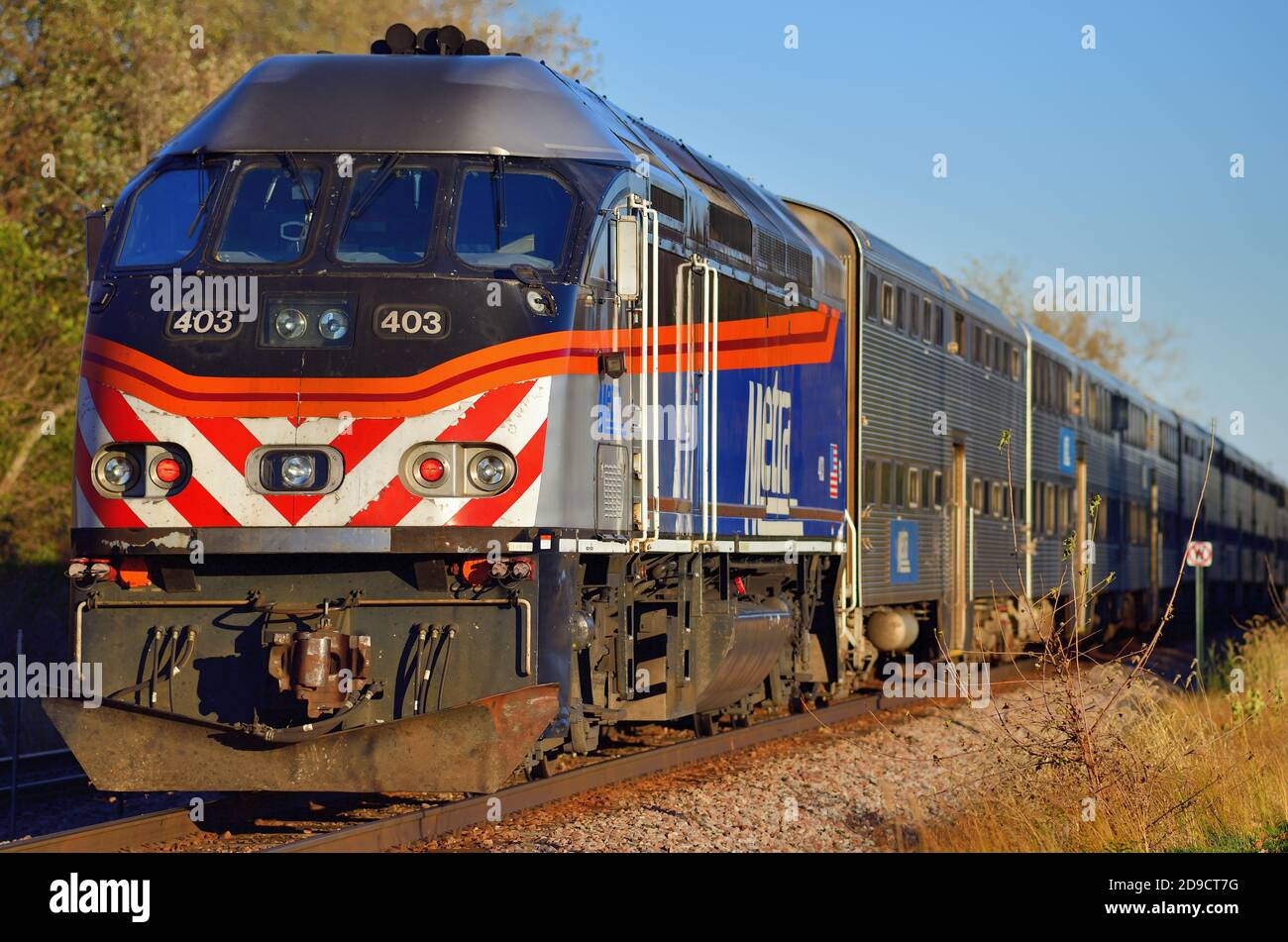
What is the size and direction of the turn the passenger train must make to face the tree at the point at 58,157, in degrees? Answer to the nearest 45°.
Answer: approximately 90° to its right

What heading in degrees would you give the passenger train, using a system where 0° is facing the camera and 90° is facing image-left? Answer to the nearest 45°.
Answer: approximately 45°
